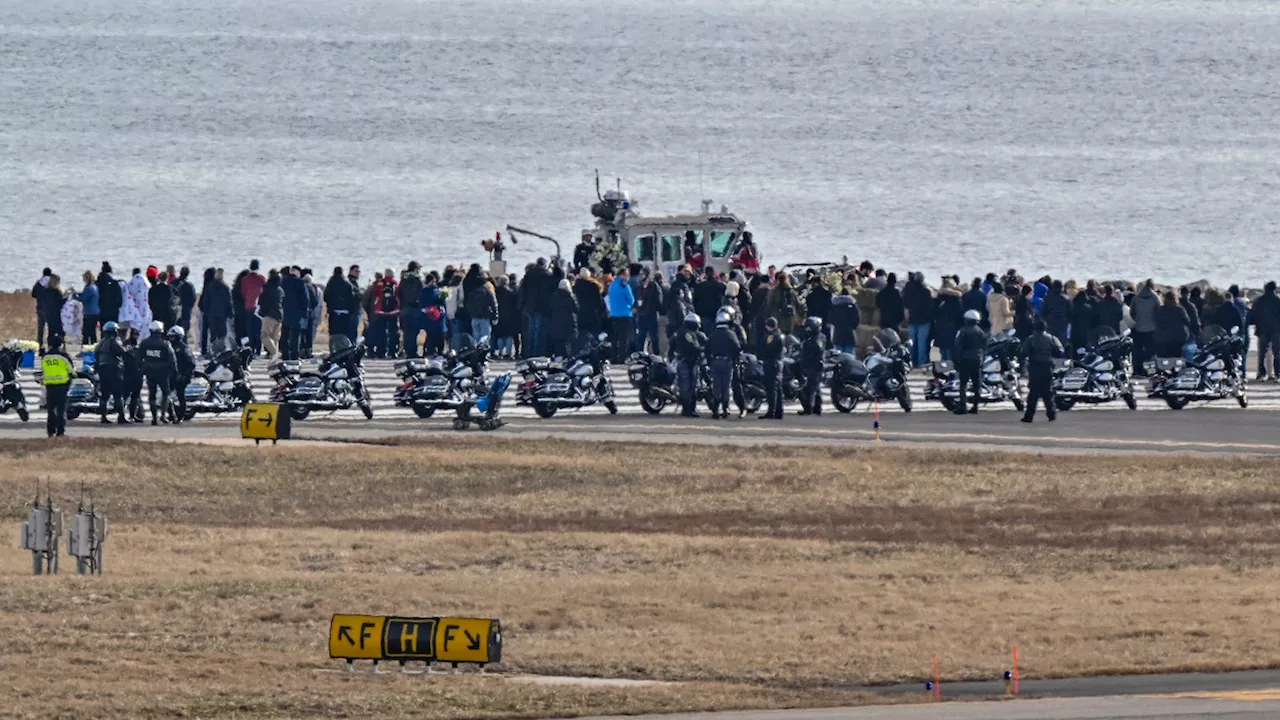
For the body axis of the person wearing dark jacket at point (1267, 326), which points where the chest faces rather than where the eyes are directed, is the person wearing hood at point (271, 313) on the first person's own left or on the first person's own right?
on the first person's own left

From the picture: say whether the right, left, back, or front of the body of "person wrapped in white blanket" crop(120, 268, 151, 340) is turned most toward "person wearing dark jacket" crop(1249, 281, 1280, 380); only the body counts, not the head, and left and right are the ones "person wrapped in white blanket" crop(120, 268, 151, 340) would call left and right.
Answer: right

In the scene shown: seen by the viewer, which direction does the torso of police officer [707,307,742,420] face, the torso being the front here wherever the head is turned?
away from the camera

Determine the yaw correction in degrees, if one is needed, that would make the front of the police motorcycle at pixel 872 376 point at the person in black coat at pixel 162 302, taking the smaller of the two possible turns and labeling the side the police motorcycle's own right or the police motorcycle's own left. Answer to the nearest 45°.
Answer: approximately 180°

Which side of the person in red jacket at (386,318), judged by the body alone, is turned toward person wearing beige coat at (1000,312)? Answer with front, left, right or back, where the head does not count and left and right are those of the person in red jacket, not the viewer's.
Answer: right

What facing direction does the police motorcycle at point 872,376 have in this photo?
to the viewer's right

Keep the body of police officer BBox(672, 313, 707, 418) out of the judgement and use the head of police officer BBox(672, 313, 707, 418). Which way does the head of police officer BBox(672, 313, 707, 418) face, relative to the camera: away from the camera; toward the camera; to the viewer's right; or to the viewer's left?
away from the camera

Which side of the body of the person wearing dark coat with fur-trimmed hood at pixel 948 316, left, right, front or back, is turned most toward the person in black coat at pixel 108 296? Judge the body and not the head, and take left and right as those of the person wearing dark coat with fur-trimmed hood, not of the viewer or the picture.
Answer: left

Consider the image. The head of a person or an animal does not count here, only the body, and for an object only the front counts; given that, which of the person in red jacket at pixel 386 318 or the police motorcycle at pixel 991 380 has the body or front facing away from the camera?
the person in red jacket

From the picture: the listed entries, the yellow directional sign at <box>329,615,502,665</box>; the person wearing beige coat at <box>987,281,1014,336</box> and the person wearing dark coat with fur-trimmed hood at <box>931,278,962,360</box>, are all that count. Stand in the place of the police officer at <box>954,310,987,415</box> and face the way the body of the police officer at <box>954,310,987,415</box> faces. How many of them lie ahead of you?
2

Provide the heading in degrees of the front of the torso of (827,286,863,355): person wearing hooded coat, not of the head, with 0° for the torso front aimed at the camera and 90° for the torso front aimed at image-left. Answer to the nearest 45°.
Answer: approximately 180°

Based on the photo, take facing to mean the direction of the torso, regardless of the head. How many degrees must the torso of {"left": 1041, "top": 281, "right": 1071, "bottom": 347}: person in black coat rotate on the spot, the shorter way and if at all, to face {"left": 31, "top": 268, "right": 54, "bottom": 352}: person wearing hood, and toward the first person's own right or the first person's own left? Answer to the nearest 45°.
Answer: approximately 90° to the first person's own left

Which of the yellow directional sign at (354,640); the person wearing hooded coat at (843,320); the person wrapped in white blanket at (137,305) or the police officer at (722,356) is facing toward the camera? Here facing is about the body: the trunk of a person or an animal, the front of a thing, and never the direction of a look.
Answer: the yellow directional sign
